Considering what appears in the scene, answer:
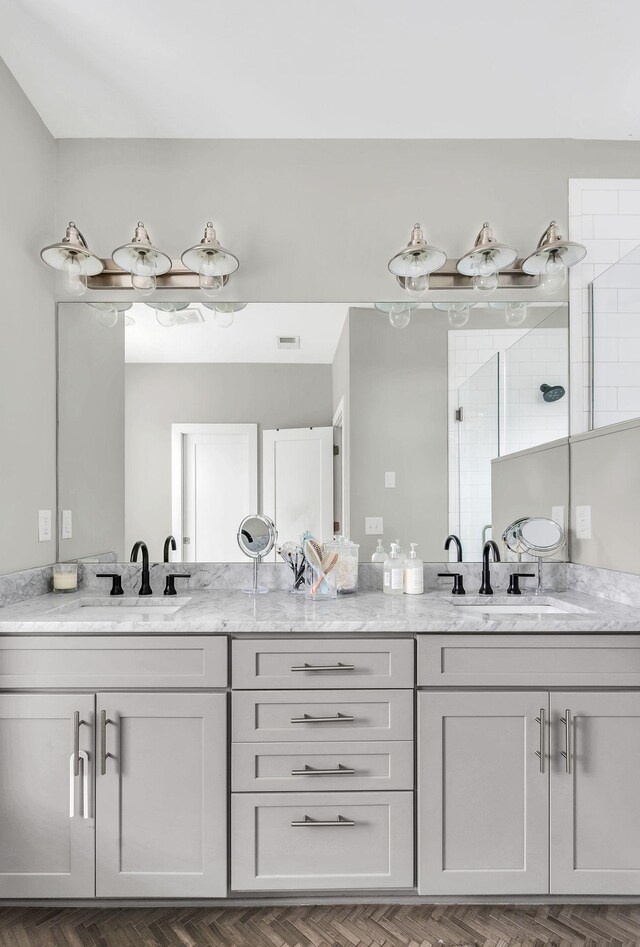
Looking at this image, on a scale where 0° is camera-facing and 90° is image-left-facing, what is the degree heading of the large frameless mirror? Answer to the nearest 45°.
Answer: approximately 0°

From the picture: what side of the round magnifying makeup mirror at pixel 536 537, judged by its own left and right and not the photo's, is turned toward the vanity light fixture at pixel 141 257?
right

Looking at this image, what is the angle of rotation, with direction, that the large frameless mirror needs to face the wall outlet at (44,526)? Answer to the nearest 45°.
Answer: approximately 90° to its right

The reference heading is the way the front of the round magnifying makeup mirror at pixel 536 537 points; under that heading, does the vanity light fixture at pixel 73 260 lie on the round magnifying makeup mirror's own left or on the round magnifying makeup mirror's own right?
on the round magnifying makeup mirror's own right

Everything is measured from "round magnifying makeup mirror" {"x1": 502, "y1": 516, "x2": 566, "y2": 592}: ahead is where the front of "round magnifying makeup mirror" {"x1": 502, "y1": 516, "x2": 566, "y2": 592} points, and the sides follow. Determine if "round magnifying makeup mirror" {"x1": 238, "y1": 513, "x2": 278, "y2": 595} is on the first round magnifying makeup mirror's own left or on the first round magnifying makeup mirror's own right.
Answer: on the first round magnifying makeup mirror's own right

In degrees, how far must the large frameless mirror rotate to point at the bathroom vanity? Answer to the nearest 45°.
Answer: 0° — it already faces it

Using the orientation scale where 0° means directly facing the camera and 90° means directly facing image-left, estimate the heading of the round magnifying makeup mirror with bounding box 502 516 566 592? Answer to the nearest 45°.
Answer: approximately 0°
